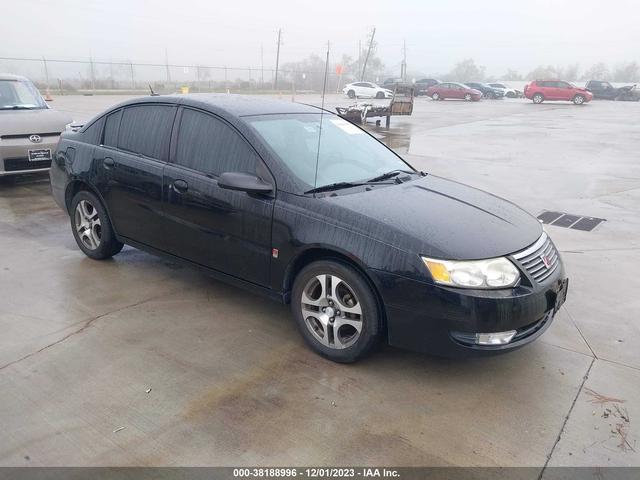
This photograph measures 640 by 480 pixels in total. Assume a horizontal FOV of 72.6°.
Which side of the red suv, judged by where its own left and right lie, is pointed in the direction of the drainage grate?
right

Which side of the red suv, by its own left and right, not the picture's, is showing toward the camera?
right

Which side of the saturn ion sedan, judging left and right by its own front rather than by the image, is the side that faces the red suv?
left

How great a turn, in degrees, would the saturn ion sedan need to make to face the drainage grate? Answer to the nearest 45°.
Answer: approximately 90° to its left

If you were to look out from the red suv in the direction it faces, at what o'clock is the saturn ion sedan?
The saturn ion sedan is roughly at 3 o'clock from the red suv.

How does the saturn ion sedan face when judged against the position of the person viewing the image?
facing the viewer and to the right of the viewer

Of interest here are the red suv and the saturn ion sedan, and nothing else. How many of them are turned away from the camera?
0
